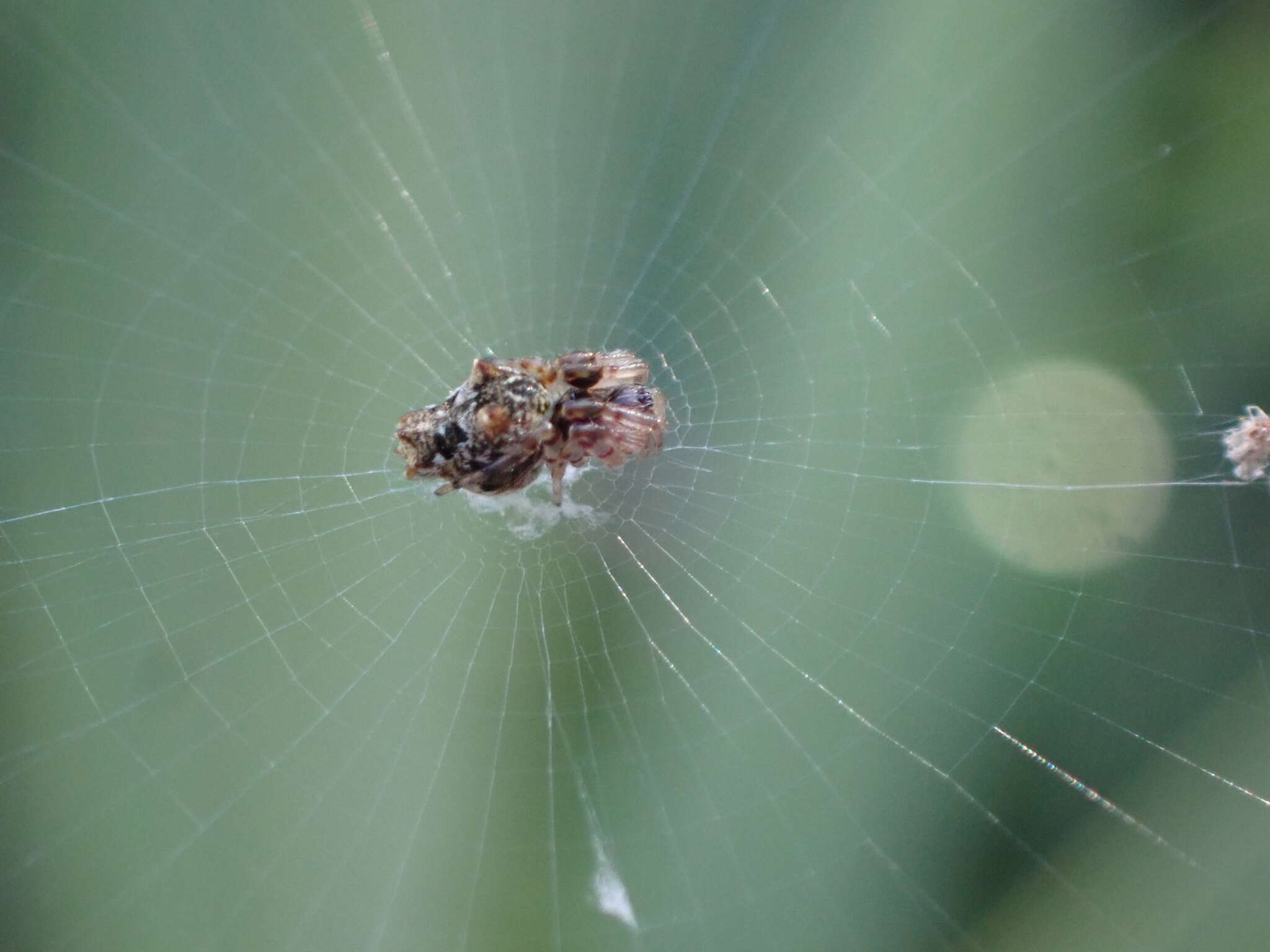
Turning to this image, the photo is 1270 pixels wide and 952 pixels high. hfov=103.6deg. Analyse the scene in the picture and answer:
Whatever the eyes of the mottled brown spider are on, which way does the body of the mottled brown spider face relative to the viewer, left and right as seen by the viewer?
facing to the right of the viewer

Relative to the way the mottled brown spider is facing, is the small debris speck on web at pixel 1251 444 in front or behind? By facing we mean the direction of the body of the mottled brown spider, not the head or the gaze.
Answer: in front
